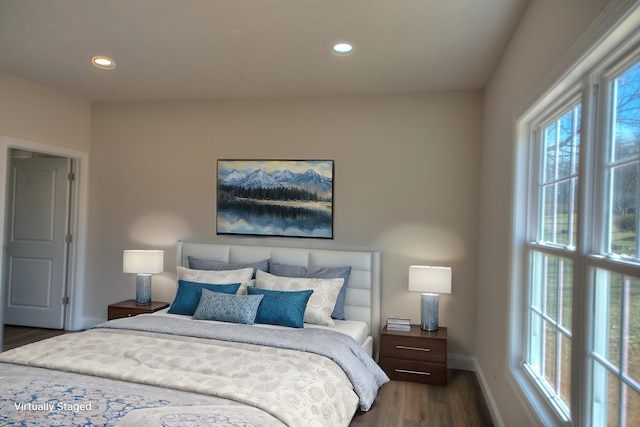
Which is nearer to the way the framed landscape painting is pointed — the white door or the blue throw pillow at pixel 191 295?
the blue throw pillow

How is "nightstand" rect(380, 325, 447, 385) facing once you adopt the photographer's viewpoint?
facing the viewer

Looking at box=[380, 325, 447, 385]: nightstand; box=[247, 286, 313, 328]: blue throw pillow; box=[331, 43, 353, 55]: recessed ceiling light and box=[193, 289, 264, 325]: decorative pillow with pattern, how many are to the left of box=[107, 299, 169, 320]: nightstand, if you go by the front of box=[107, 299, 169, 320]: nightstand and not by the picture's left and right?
4

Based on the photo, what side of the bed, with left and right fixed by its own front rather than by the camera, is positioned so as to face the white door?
right

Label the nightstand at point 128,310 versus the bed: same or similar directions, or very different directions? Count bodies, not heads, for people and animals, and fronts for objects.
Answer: same or similar directions

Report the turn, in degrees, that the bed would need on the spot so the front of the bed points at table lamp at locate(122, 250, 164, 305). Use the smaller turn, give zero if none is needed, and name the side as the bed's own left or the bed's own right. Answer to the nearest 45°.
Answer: approximately 135° to the bed's own right

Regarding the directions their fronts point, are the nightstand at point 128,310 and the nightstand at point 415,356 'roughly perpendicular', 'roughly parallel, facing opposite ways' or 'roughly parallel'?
roughly parallel

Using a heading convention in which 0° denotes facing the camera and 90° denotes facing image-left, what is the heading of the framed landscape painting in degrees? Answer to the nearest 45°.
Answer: approximately 0°

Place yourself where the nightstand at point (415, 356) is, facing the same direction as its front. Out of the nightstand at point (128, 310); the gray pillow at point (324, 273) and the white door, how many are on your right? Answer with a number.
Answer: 3

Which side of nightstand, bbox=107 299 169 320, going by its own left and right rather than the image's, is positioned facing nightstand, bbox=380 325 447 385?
left

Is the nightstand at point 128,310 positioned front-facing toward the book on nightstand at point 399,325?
no

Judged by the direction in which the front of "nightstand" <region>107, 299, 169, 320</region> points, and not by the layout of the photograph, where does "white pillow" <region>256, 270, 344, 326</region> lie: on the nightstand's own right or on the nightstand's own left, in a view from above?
on the nightstand's own left

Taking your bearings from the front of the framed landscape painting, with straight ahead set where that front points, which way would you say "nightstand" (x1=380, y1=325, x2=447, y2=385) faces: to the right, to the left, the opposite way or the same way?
the same way

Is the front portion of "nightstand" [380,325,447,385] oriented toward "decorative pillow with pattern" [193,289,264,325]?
no

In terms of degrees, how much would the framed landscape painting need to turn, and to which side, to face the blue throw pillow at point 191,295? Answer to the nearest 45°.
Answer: approximately 45° to its right

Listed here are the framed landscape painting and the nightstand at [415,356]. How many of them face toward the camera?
2

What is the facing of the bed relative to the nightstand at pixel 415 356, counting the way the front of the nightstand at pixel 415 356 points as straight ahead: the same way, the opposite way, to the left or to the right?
the same way

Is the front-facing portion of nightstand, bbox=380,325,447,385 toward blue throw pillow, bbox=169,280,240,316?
no
